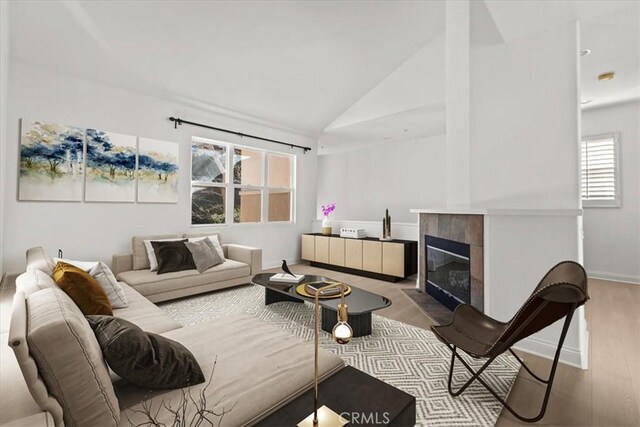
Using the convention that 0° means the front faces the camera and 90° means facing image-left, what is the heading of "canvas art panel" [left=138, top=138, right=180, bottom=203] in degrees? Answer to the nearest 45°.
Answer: approximately 315°

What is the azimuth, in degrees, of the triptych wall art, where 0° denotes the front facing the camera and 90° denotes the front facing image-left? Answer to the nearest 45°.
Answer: approximately 315°
